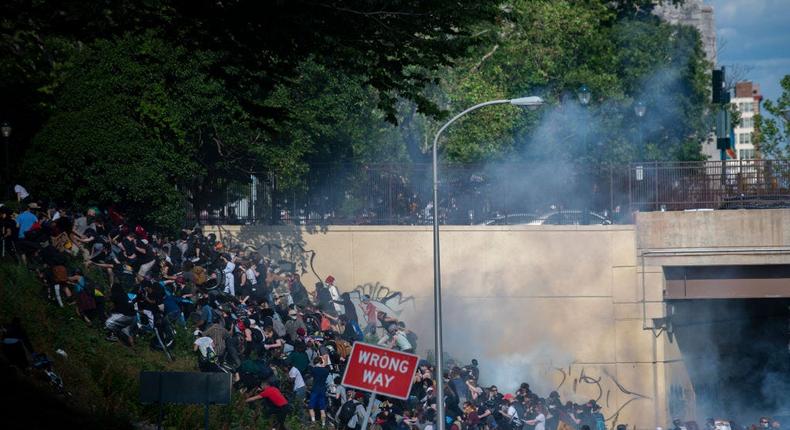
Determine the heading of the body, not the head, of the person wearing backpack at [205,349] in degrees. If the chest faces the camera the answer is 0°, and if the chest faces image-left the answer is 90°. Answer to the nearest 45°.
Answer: approximately 135°

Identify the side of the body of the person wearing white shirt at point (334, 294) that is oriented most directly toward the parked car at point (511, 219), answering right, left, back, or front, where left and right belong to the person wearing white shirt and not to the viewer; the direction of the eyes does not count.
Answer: back

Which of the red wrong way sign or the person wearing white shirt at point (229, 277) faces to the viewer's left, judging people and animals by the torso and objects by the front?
the person wearing white shirt

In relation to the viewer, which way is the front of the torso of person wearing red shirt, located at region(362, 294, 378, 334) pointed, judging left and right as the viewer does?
facing to the left of the viewer

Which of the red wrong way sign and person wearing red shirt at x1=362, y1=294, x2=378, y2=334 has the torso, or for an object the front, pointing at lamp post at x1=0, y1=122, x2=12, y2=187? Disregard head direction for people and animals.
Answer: the person wearing red shirt

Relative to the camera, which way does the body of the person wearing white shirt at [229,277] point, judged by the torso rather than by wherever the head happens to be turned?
to the viewer's left

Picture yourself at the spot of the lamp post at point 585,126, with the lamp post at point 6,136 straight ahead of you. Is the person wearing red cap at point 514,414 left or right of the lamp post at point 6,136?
left

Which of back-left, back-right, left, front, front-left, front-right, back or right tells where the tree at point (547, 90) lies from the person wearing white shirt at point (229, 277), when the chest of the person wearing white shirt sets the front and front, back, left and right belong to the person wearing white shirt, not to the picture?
back-right

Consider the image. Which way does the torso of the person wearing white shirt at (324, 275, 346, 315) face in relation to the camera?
to the viewer's left

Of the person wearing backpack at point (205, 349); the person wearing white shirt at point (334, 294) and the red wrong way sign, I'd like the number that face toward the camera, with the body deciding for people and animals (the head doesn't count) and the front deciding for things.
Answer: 1

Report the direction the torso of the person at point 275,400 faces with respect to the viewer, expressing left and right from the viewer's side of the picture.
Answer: facing to the left of the viewer
